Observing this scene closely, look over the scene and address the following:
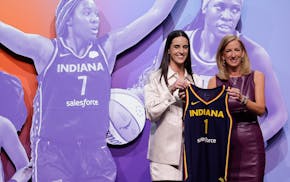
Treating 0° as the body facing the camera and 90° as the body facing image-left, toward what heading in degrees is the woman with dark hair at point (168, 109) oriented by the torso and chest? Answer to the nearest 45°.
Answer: approximately 315°
